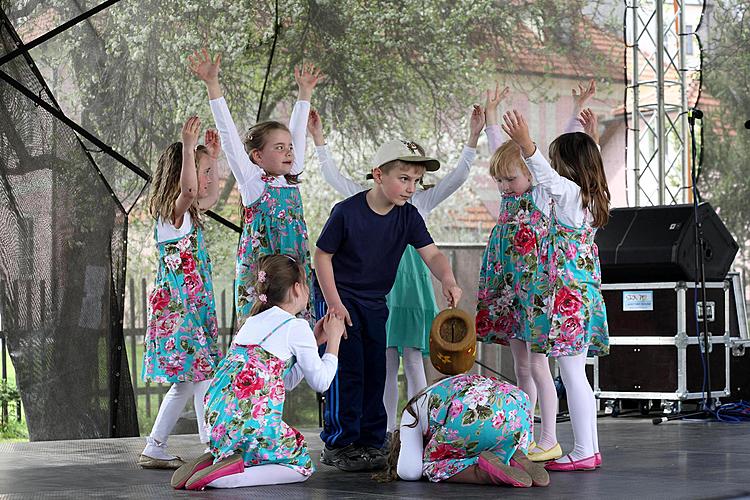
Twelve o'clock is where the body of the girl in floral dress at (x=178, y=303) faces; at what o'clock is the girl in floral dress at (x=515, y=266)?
the girl in floral dress at (x=515, y=266) is roughly at 12 o'clock from the girl in floral dress at (x=178, y=303).

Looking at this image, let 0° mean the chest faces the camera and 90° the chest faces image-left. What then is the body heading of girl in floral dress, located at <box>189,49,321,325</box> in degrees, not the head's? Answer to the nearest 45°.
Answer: approximately 315°

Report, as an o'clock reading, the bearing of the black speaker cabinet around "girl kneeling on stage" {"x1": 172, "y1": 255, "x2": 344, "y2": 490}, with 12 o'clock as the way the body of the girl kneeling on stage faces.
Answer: The black speaker cabinet is roughly at 12 o'clock from the girl kneeling on stage.

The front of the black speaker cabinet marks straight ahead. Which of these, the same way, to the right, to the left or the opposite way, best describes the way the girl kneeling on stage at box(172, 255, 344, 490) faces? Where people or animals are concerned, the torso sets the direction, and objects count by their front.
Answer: the opposite way

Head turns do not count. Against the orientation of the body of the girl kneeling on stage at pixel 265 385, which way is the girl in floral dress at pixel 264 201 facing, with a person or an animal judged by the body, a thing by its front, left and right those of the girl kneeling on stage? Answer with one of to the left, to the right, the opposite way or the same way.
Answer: to the right

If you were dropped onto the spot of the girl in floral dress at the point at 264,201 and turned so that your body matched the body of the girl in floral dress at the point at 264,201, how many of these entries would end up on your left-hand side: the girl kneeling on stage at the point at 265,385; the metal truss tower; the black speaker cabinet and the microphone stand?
3

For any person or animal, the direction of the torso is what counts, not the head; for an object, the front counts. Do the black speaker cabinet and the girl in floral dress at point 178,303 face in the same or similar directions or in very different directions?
very different directions

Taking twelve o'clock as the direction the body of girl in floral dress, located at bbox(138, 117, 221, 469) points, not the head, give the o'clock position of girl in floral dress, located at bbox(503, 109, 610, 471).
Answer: girl in floral dress, located at bbox(503, 109, 610, 471) is roughly at 1 o'clock from girl in floral dress, located at bbox(138, 117, 221, 469).

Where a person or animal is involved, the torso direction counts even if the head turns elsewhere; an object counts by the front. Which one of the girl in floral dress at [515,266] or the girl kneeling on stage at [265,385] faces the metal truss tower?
the girl kneeling on stage

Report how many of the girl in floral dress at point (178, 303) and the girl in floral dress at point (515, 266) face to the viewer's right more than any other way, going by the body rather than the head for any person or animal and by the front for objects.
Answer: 1

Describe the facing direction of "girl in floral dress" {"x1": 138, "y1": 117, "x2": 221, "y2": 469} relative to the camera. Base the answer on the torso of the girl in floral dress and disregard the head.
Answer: to the viewer's right
